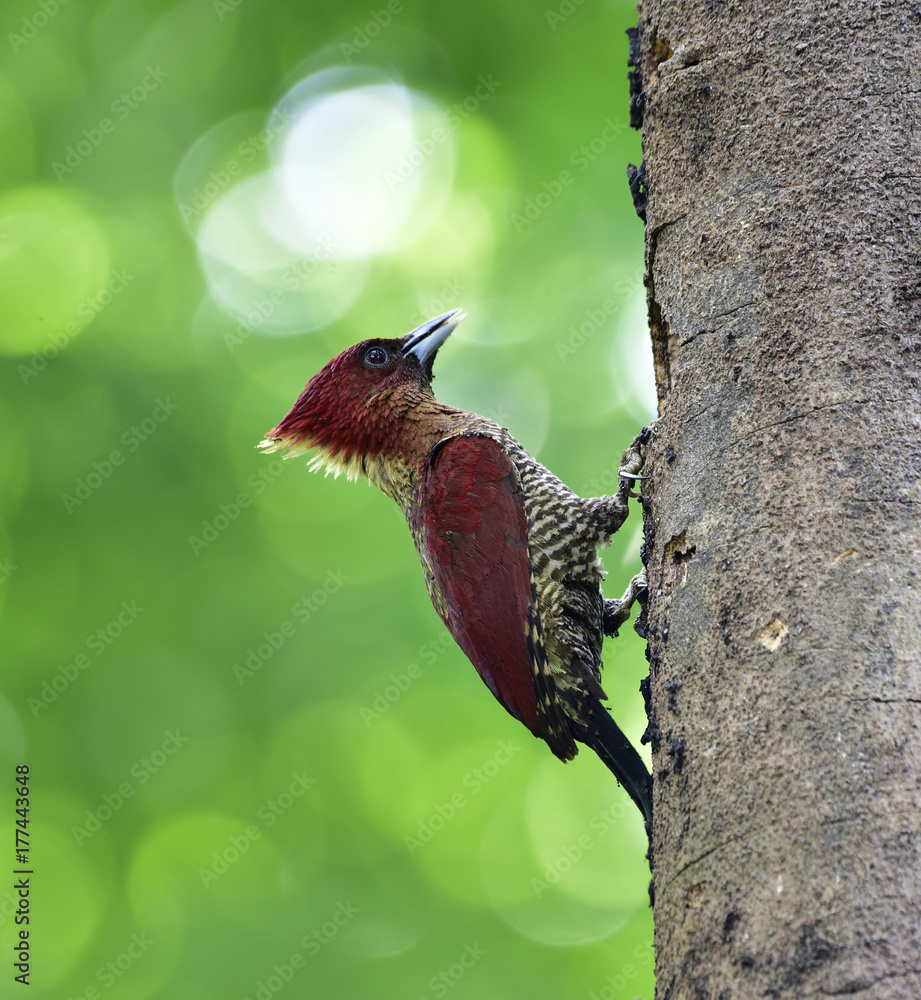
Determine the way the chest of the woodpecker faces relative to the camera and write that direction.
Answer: to the viewer's right
